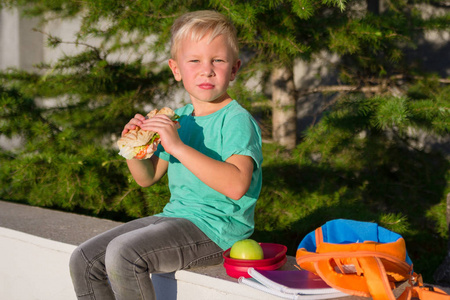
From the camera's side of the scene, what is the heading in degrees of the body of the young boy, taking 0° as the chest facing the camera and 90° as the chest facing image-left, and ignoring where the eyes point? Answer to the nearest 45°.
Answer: approximately 45°
